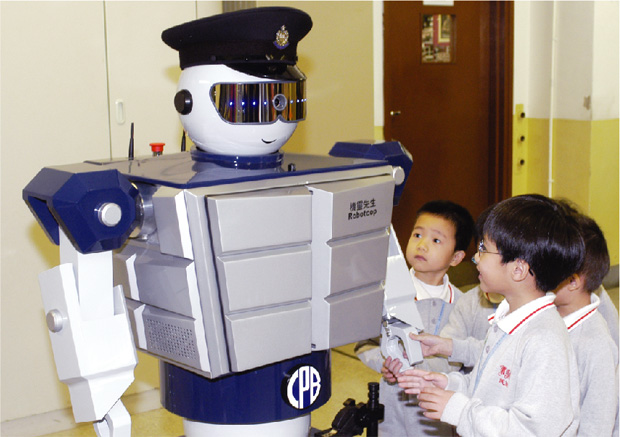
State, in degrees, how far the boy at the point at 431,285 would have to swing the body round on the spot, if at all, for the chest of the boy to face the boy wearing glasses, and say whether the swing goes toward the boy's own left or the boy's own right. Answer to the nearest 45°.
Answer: approximately 45° to the boy's own left

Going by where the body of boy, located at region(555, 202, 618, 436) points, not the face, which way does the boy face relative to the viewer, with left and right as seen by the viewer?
facing to the left of the viewer

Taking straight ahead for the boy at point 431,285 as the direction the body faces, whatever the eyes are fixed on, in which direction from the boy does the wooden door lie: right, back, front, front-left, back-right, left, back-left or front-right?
back-right

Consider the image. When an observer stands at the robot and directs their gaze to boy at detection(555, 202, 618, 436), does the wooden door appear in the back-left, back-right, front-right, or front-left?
front-left

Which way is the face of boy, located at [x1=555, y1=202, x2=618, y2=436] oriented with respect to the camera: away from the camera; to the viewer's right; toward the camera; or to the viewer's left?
to the viewer's left

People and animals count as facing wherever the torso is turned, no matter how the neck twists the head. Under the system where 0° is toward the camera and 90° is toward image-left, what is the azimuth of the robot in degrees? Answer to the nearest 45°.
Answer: approximately 315°

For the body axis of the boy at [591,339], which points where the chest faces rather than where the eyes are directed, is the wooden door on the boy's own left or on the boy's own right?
on the boy's own right

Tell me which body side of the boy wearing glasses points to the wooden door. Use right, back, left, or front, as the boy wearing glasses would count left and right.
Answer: right

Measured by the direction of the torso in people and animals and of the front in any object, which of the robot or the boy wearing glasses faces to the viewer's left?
the boy wearing glasses

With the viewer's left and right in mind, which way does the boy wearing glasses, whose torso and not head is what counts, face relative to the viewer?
facing to the left of the viewer

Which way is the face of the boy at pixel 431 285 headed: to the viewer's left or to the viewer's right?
to the viewer's left

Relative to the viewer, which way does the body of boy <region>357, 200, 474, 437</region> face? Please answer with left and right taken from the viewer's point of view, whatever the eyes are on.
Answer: facing the viewer and to the left of the viewer

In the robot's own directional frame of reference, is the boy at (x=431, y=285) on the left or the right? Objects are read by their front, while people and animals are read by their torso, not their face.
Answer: on its left

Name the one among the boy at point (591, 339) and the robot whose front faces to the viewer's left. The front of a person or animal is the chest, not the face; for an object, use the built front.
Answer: the boy

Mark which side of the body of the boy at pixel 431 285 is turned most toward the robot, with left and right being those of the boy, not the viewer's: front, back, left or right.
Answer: front

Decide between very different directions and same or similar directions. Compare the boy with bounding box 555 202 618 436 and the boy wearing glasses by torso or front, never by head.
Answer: same or similar directions
